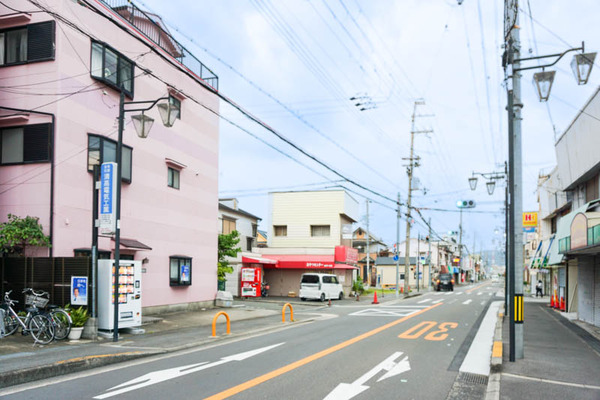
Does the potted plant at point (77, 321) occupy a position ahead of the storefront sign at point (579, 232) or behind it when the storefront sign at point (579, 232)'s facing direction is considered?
ahead

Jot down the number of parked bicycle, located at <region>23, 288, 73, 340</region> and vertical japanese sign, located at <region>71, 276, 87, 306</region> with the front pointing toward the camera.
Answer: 1

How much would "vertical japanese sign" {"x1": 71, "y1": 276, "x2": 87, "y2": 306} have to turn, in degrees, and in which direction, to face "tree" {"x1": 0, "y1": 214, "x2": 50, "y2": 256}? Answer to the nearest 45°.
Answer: approximately 135° to its right

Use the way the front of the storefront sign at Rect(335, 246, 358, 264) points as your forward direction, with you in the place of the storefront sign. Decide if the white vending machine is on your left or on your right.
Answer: on your right

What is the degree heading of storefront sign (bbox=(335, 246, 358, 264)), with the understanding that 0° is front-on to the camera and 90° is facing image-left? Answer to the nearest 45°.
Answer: approximately 315°

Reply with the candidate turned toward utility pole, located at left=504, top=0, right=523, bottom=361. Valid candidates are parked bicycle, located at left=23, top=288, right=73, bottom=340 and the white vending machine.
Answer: the white vending machine

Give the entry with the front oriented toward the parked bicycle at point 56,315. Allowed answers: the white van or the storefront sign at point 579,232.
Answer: the storefront sign

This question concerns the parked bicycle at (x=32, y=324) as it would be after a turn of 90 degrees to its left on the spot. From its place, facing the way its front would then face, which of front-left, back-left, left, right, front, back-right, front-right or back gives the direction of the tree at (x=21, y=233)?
back-right

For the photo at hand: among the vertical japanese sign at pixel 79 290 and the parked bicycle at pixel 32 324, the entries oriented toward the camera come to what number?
1

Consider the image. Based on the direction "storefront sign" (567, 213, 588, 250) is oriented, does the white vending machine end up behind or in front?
in front

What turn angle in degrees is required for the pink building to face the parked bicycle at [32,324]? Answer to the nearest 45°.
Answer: approximately 45° to its right

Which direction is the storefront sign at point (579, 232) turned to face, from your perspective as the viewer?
facing the viewer and to the left of the viewer
